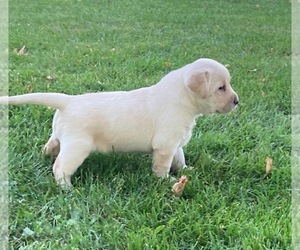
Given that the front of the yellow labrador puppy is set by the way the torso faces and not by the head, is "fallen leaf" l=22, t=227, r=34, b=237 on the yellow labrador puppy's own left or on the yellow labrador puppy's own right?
on the yellow labrador puppy's own right

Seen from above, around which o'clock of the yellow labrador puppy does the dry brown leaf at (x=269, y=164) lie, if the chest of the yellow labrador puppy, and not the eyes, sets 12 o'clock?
The dry brown leaf is roughly at 12 o'clock from the yellow labrador puppy.

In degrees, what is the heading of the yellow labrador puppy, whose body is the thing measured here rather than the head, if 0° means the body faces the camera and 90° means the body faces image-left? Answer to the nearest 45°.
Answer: approximately 270°

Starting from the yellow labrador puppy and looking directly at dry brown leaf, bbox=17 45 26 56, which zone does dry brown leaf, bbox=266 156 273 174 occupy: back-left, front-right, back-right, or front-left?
back-right

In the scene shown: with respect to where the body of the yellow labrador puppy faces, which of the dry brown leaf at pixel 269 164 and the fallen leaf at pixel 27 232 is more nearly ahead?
the dry brown leaf

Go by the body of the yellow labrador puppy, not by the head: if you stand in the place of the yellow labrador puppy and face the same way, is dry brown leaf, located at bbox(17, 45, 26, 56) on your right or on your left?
on your left
